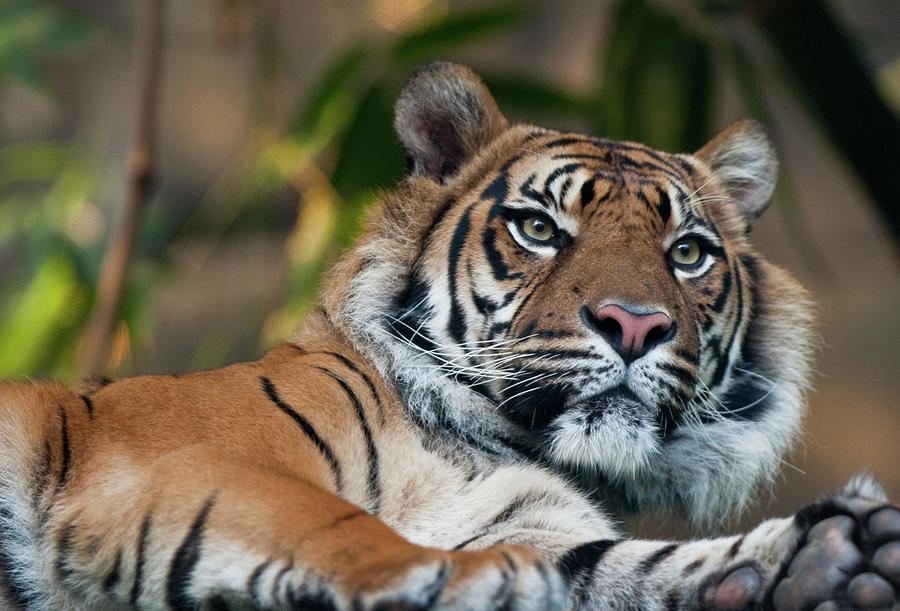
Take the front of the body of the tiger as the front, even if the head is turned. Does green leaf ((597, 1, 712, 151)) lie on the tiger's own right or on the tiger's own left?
on the tiger's own left

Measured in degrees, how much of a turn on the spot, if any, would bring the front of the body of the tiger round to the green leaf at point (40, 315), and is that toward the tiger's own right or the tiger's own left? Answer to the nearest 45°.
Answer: approximately 180°

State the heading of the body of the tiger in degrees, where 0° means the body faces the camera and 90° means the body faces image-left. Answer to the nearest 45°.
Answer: approximately 315°

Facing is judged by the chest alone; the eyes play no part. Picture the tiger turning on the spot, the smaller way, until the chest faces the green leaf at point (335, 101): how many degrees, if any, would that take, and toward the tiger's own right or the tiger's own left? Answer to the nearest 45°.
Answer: approximately 135° to the tiger's own left

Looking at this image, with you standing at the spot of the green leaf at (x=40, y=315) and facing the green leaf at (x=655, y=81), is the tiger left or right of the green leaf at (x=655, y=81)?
right

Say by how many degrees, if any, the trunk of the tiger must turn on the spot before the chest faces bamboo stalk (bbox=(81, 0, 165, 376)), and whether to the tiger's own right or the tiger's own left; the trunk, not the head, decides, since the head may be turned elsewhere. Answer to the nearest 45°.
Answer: approximately 180°

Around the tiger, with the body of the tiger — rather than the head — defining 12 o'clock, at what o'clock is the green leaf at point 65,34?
The green leaf is roughly at 6 o'clock from the tiger.

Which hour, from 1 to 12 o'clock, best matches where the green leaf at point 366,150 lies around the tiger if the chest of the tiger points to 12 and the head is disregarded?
The green leaf is roughly at 7 o'clock from the tiger.

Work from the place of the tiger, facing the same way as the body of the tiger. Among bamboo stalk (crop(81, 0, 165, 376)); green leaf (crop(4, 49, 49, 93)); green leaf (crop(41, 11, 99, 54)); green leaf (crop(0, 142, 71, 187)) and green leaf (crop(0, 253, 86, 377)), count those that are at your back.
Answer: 5

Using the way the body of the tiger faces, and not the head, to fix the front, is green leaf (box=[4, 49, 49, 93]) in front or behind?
behind

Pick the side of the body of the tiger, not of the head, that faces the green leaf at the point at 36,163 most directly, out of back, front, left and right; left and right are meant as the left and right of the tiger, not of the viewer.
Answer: back
